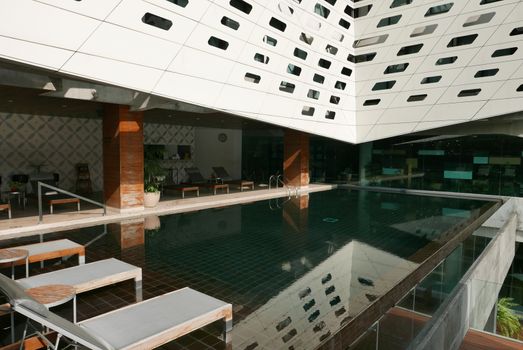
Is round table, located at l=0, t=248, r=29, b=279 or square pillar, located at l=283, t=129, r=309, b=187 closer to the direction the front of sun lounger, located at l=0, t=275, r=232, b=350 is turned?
the square pillar

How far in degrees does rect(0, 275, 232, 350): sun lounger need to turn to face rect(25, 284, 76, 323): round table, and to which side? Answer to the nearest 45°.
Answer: approximately 90° to its left

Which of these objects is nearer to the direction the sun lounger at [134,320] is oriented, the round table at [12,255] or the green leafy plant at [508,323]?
the green leafy plant

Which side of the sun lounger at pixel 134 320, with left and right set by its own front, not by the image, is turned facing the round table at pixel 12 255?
left

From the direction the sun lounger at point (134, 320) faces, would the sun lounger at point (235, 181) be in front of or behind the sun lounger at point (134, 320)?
in front

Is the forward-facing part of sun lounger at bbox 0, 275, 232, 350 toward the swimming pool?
yes

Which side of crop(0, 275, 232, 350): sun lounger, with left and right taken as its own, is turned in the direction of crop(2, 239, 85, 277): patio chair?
left

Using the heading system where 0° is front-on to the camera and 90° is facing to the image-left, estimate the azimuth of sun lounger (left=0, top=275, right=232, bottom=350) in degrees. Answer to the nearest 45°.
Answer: approximately 225°

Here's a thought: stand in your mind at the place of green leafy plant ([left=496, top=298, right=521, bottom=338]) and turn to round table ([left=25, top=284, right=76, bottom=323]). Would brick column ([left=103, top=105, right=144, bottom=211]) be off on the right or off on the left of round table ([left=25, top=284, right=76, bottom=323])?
right

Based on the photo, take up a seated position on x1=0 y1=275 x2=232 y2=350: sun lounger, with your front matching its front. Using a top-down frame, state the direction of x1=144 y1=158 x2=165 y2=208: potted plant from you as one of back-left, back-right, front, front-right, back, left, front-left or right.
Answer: front-left

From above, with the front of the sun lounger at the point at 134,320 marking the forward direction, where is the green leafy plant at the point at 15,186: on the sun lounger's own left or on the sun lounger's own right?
on the sun lounger's own left
